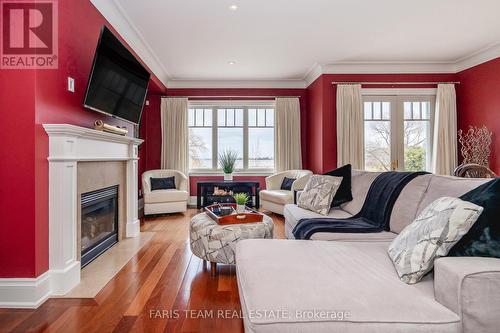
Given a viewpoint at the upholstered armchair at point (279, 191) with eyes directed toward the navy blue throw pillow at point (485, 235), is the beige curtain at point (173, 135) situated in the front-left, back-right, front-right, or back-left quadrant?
back-right

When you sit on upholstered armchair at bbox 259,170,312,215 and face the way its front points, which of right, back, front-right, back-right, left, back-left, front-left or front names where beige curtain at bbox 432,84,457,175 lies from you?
back-left

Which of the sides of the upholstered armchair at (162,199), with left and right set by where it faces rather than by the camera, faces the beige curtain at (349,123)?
left

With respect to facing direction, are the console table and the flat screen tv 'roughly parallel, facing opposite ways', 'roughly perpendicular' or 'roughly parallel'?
roughly perpendicular

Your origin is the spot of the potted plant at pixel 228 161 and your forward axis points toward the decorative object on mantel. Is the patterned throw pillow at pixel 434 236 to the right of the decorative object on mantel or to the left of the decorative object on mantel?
left

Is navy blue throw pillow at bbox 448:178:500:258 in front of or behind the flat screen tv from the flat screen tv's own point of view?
in front

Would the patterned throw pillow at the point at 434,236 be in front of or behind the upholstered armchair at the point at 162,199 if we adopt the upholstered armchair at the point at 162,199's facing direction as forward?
in front

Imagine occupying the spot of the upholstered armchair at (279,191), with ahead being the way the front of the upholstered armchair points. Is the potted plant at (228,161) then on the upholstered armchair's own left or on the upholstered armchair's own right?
on the upholstered armchair's own right

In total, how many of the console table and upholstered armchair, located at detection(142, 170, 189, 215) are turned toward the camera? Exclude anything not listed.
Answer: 2

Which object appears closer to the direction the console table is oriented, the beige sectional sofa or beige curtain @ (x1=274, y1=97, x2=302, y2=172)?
the beige sectional sofa

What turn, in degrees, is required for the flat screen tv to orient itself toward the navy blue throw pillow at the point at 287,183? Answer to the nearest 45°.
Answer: approximately 90° to its left

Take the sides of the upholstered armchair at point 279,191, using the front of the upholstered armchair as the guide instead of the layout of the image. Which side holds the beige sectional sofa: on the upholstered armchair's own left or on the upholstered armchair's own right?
on the upholstered armchair's own left
